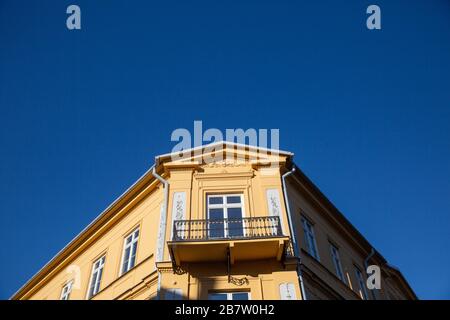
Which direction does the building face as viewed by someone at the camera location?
facing the viewer

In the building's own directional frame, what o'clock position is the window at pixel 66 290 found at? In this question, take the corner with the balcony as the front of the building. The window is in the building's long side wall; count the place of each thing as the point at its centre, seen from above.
The window is roughly at 4 o'clock from the building.
